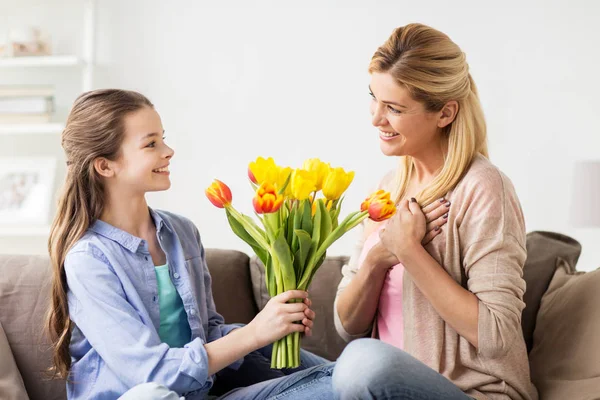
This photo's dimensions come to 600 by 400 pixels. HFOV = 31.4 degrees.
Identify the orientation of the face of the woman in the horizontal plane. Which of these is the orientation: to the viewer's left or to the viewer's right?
to the viewer's left

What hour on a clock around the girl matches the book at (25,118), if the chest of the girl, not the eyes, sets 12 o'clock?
The book is roughly at 7 o'clock from the girl.

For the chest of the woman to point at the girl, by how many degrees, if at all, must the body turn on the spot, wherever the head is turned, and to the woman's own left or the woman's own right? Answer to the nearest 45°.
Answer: approximately 45° to the woman's own right

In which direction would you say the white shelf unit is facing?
toward the camera

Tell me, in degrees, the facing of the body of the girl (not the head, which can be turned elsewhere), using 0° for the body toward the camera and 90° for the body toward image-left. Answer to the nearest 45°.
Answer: approximately 315°

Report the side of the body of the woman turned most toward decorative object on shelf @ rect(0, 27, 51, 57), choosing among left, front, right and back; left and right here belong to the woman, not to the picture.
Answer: right

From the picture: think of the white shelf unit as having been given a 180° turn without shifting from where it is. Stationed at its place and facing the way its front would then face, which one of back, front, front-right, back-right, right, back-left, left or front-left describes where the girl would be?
back

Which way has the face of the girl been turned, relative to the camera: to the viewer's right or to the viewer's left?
to the viewer's right

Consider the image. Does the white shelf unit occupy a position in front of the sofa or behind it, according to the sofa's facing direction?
behind

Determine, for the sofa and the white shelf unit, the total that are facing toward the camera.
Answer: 2

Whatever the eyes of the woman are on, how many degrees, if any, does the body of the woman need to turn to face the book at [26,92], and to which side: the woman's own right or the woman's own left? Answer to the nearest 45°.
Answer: approximately 90° to the woman's own right

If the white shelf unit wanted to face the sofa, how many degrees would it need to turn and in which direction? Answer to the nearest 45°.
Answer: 0° — it already faces it
